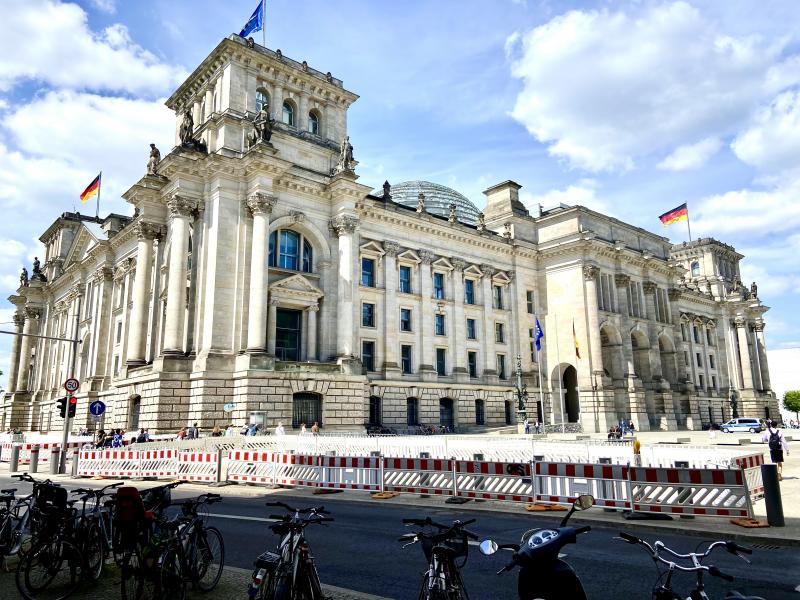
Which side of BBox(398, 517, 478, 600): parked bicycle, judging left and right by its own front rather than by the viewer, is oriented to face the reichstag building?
front

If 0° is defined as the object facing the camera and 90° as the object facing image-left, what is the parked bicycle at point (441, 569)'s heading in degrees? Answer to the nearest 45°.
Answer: approximately 180°

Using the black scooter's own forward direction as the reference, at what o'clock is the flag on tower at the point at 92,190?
The flag on tower is roughly at 12 o'clock from the black scooter.

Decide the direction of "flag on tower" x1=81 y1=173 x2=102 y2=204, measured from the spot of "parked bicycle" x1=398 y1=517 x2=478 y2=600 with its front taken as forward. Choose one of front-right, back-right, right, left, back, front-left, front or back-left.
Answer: front-left
